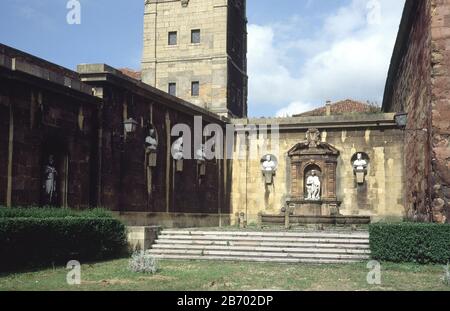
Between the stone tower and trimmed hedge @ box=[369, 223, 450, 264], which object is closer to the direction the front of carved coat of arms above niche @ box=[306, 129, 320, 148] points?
the trimmed hedge

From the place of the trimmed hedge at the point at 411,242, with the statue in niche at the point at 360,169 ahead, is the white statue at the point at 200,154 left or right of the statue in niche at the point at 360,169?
left

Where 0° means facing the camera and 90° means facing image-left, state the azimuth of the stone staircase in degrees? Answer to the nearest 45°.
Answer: approximately 0°

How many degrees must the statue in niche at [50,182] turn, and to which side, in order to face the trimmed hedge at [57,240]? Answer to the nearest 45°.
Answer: approximately 45° to its right

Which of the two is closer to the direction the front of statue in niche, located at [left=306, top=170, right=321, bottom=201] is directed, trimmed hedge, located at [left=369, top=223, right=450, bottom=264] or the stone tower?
the trimmed hedge

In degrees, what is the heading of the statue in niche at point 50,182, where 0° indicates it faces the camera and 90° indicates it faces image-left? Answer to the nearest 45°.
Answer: approximately 315°

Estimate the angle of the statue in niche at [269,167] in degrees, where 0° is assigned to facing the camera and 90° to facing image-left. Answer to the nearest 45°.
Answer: approximately 0°

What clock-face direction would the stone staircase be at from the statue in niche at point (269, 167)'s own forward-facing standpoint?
The stone staircase is roughly at 12 o'clock from the statue in niche.
